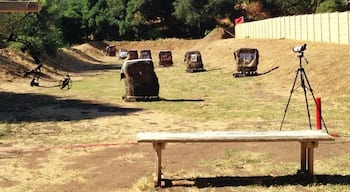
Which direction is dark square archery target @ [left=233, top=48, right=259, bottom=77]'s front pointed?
toward the camera

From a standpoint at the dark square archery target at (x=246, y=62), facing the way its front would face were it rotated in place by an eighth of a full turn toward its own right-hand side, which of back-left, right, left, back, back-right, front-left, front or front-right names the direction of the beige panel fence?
back

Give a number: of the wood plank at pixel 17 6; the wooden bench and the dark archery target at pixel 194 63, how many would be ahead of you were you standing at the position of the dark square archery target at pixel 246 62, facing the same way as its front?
2

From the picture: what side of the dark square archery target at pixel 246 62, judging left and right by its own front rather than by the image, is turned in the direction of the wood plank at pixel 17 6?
front

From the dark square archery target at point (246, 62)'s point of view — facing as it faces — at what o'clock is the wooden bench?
The wooden bench is roughly at 12 o'clock from the dark square archery target.

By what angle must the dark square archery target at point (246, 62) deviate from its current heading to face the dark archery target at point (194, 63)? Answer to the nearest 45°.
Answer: approximately 135° to its right
